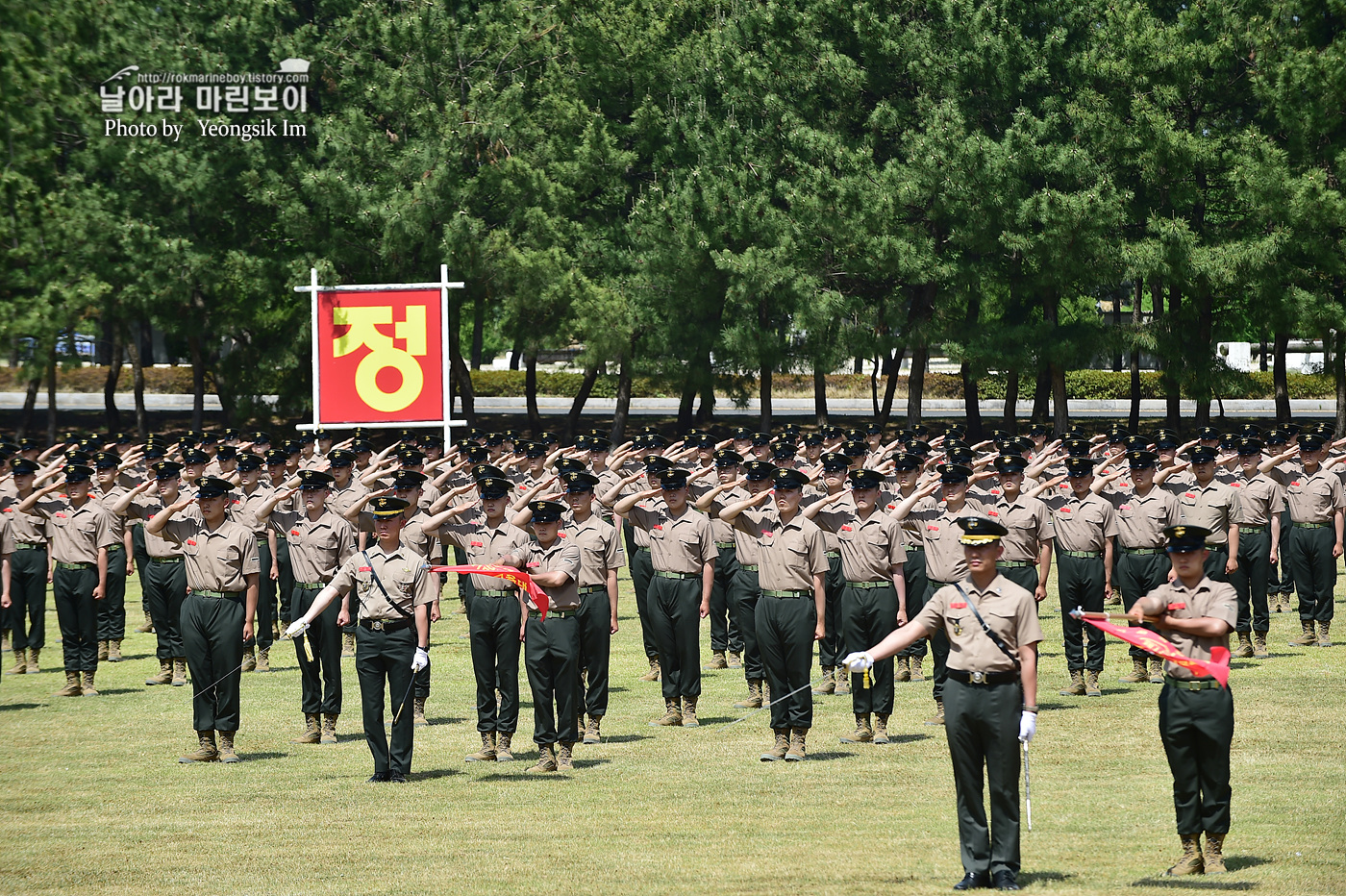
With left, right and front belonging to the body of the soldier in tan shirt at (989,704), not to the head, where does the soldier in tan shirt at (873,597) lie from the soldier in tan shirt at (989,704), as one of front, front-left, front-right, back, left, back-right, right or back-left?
back

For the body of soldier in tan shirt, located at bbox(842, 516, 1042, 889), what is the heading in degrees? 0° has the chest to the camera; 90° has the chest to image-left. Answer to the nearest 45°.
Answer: approximately 0°

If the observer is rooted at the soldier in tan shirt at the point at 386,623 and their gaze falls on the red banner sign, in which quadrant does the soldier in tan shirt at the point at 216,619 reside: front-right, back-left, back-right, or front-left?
front-left

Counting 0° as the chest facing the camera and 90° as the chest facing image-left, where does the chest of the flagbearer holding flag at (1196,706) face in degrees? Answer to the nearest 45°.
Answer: approximately 0°

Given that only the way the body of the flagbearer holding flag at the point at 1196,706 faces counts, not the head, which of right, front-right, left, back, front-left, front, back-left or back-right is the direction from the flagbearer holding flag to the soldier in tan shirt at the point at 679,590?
back-right

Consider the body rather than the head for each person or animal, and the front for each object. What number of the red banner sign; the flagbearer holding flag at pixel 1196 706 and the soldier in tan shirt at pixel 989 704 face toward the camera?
3

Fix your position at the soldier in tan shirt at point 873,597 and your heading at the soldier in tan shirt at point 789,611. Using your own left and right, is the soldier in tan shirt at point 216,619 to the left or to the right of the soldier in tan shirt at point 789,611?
right

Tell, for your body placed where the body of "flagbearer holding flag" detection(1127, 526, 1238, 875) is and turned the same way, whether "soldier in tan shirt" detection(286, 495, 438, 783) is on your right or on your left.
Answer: on your right

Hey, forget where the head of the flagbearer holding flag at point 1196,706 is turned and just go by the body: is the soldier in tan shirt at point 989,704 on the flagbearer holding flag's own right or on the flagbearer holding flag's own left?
on the flagbearer holding flag's own right

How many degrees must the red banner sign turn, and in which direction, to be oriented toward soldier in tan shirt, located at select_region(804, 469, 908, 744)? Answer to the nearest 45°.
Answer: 0° — it already faces them

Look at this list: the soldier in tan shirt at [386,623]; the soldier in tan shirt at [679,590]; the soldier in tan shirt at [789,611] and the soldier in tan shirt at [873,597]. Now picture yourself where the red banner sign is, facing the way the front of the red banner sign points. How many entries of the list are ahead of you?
4

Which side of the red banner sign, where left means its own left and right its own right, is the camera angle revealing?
front
